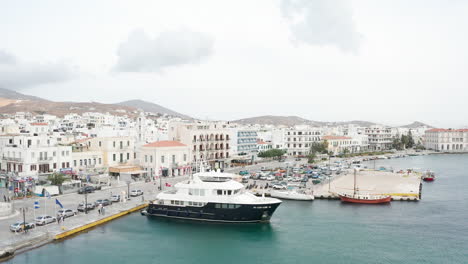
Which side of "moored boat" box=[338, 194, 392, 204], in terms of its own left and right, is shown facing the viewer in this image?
left

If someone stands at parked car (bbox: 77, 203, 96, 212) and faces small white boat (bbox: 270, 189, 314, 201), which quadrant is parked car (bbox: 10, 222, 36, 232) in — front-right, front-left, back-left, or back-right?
back-right

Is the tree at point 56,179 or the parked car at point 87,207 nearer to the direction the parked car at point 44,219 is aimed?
the parked car

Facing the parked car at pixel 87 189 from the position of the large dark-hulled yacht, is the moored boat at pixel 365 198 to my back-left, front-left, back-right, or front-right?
back-right
